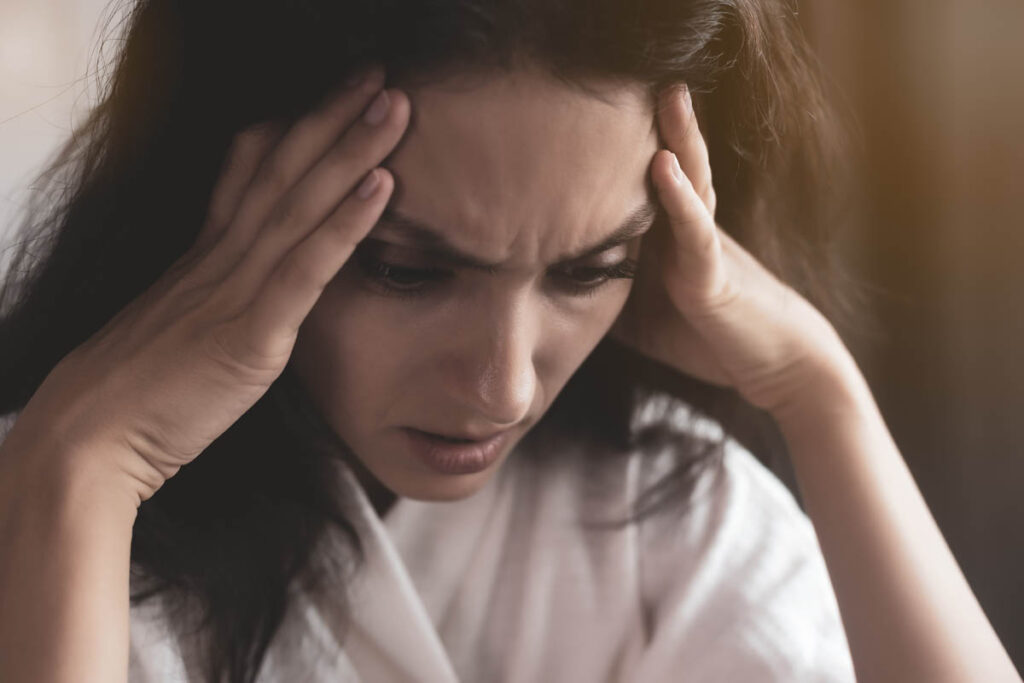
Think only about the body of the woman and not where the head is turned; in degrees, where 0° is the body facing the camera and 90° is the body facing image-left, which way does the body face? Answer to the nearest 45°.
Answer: approximately 0°
